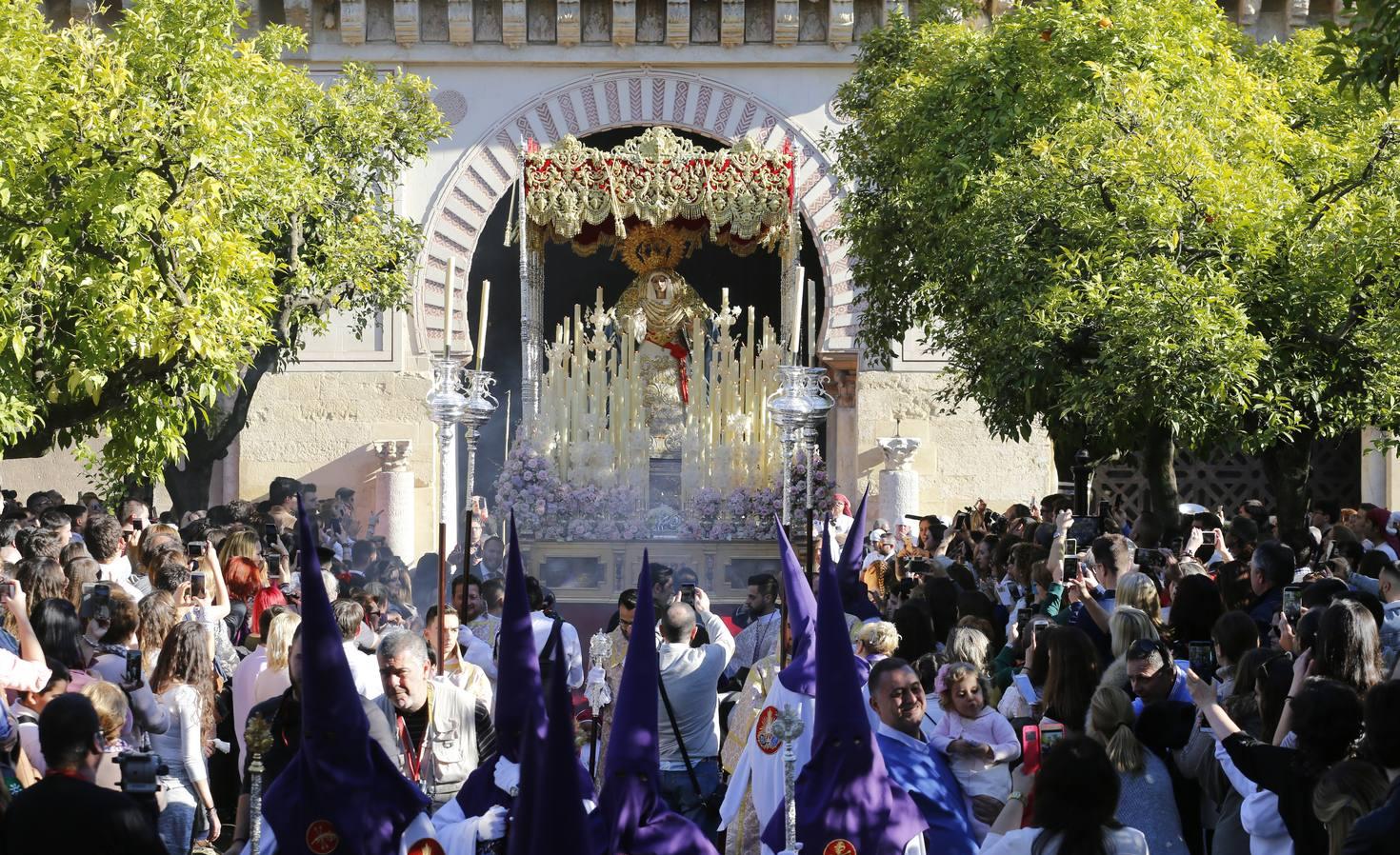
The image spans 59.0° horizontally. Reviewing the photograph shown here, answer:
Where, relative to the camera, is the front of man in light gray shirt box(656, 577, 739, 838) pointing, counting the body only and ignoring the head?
away from the camera

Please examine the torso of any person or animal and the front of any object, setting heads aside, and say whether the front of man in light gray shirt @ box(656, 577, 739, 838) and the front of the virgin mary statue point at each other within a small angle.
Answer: yes

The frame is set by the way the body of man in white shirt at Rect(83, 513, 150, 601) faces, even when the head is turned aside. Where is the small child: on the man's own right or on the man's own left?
on the man's own right

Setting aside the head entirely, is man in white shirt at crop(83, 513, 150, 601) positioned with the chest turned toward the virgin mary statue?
yes

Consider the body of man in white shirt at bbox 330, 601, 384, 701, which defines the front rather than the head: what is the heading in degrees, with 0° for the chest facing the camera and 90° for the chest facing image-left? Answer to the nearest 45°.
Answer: approximately 225°

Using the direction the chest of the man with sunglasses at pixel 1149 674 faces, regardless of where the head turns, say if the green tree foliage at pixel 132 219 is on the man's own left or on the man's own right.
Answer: on the man's own right

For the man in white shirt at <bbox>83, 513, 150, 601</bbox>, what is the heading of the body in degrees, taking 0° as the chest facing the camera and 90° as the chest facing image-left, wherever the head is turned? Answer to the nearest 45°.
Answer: approximately 225°

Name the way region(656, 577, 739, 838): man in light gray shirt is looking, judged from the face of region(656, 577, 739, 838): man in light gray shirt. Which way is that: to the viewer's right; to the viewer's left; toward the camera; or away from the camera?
away from the camera
